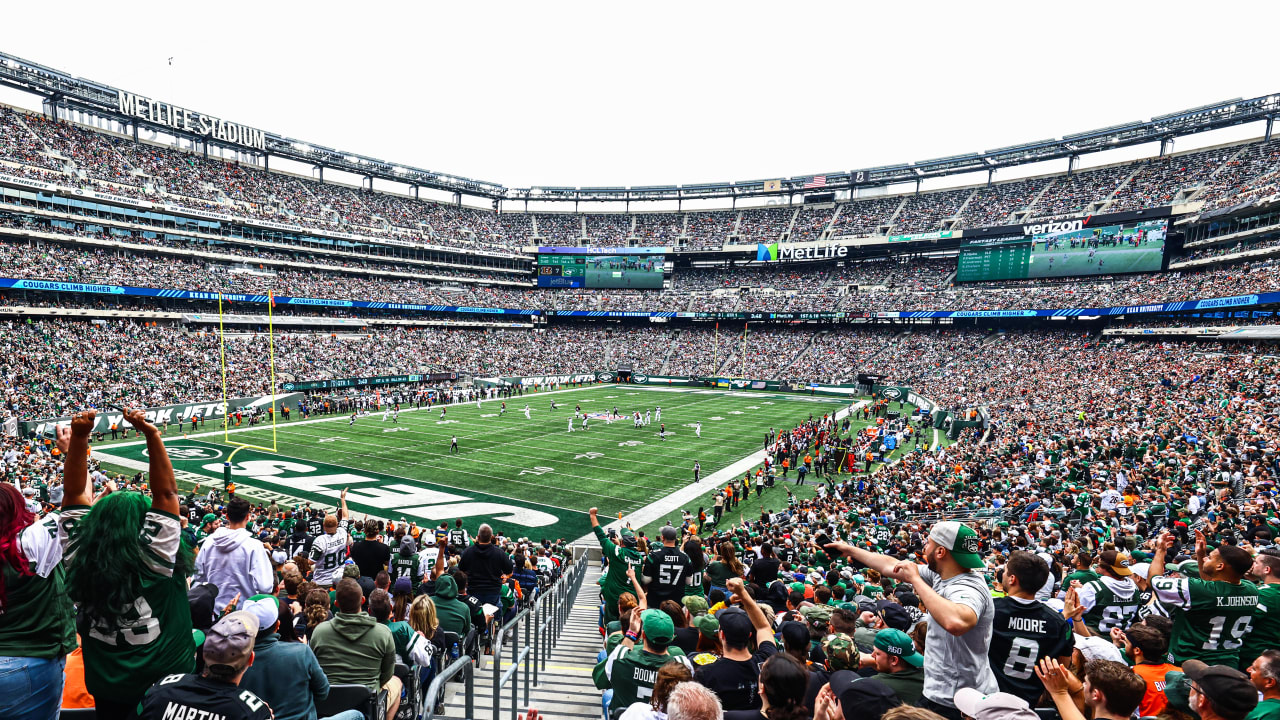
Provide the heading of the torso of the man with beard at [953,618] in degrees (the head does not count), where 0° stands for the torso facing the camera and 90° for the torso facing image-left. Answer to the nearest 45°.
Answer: approximately 90°

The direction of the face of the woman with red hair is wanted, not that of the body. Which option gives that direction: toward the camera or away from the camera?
away from the camera

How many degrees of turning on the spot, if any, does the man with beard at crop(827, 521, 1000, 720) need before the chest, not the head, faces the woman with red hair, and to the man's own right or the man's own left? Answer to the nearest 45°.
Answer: approximately 45° to the man's own left

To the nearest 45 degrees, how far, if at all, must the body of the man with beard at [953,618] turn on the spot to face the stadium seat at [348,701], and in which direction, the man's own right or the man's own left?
0° — they already face it

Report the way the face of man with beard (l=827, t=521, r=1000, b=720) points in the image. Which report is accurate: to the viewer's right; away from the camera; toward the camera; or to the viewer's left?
to the viewer's left
